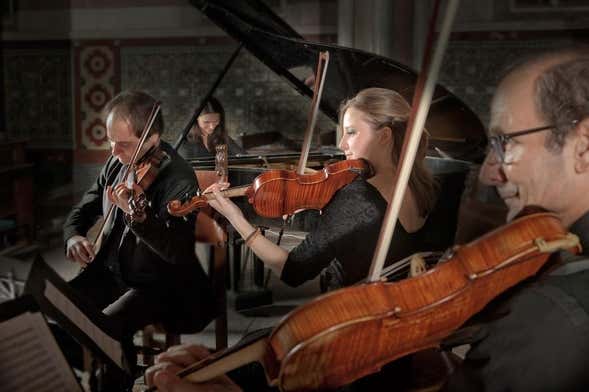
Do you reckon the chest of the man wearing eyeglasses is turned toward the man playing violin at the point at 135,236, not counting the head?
yes

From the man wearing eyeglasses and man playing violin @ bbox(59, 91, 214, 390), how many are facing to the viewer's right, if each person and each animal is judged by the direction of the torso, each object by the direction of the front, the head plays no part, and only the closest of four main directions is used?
0

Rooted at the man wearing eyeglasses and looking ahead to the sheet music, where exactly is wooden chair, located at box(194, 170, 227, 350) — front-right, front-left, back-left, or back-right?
front-right

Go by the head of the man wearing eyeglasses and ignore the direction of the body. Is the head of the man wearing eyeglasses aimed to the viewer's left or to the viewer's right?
to the viewer's left

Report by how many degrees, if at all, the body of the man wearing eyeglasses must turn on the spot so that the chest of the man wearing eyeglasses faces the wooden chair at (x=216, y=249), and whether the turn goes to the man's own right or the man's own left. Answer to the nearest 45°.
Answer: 0° — they already face it

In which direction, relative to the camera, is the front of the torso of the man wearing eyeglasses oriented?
to the viewer's left

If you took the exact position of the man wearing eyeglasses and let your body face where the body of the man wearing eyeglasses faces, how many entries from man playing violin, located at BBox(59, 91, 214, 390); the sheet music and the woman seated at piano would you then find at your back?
0

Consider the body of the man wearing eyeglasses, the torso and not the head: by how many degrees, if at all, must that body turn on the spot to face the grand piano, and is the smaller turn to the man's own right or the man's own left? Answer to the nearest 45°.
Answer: approximately 45° to the man's own right
